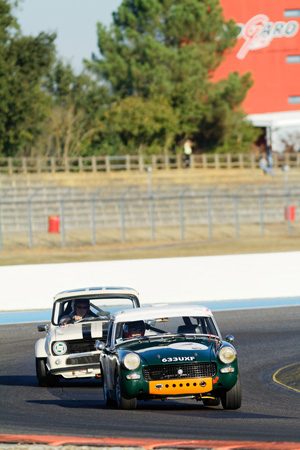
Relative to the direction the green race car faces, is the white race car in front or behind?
behind

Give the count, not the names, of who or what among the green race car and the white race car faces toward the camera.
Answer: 2

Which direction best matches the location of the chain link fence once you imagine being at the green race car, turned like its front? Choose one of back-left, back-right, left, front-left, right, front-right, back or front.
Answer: back

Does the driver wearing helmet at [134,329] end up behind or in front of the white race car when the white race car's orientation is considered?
in front

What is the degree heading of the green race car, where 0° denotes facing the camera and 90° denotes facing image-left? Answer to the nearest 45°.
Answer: approximately 0°

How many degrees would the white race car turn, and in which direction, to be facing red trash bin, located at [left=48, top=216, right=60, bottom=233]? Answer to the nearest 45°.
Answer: approximately 180°

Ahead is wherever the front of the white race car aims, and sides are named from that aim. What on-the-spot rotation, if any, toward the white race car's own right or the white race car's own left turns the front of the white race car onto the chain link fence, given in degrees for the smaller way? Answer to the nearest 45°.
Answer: approximately 180°

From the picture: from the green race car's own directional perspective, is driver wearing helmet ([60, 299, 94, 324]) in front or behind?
behind

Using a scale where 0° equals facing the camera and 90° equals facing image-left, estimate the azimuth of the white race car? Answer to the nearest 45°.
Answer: approximately 0°
